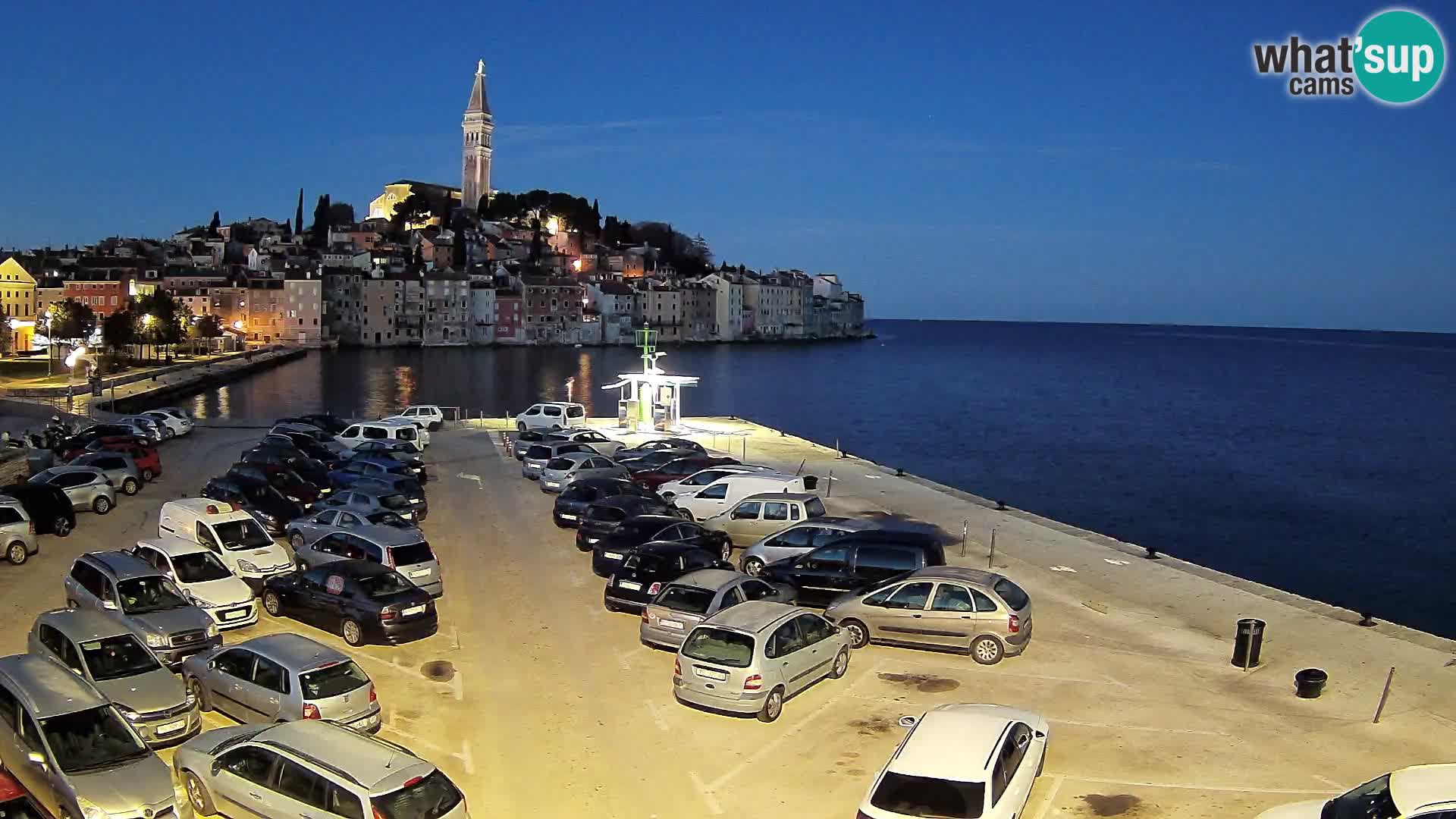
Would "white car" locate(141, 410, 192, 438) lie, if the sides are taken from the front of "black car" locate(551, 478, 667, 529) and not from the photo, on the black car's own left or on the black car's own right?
on the black car's own left

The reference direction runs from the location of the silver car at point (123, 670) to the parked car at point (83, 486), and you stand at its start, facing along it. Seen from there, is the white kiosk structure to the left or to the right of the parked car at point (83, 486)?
right

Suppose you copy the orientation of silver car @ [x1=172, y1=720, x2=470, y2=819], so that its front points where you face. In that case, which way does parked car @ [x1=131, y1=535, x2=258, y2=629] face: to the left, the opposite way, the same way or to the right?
the opposite way

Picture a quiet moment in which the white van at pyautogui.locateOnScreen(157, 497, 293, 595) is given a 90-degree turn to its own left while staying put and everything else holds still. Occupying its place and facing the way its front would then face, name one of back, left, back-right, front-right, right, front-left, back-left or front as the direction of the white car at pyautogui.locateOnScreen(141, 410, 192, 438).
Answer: front-left

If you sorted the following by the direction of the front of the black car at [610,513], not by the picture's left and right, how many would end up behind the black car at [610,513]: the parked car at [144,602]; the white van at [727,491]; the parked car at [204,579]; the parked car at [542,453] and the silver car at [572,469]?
2

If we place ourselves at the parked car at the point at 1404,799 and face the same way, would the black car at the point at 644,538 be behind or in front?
in front

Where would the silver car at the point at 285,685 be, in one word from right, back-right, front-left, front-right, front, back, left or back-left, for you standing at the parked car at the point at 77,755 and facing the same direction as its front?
left

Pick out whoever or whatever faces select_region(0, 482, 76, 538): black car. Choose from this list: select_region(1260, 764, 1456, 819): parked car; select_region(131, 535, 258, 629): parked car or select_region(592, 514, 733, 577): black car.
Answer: select_region(1260, 764, 1456, 819): parked car

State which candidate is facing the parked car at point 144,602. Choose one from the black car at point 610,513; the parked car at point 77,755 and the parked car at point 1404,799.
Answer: the parked car at point 1404,799

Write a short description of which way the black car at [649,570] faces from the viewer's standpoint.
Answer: facing away from the viewer and to the right of the viewer

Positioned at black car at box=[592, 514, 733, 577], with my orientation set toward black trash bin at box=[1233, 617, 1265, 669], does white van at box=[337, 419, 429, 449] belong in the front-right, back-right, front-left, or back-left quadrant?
back-left

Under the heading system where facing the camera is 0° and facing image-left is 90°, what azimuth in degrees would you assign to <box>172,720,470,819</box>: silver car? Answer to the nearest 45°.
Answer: approximately 135°

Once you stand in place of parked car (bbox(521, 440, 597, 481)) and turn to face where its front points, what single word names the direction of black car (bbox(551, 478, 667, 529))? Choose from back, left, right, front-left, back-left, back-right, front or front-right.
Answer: back-right

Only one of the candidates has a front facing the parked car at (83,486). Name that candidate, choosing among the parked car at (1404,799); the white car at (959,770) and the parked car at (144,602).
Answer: the parked car at (1404,799)

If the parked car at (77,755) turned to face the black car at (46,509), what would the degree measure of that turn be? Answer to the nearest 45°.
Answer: approximately 135° to its left

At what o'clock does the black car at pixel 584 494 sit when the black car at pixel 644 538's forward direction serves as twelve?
the black car at pixel 584 494 is roughly at 10 o'clock from the black car at pixel 644 538.

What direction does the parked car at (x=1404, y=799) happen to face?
to the viewer's left
